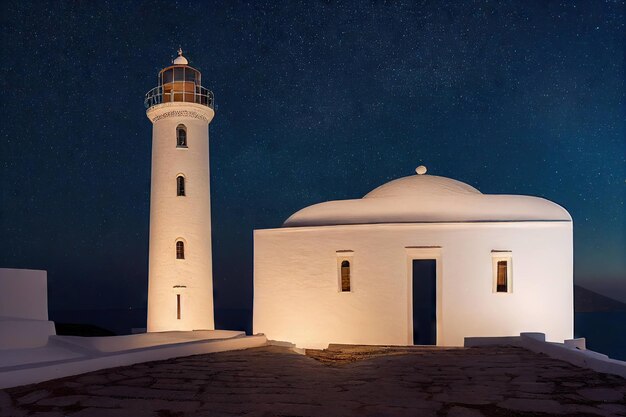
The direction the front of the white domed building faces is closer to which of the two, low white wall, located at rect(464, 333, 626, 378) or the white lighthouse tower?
the low white wall

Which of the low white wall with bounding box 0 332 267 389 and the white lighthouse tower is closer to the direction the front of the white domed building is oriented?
the low white wall

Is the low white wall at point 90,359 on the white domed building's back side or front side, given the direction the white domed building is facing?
on the front side

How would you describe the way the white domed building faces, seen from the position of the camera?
facing the viewer

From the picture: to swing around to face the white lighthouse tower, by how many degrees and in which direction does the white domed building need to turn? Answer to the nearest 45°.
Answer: approximately 135° to its right
